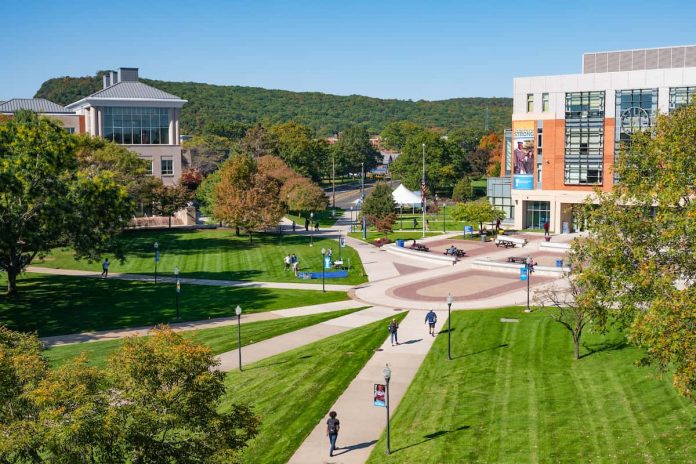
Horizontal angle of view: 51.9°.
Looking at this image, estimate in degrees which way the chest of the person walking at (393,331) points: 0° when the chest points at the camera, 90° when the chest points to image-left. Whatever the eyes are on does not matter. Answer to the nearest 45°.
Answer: approximately 0°

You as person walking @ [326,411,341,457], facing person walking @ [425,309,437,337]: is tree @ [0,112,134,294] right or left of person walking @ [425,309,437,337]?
left

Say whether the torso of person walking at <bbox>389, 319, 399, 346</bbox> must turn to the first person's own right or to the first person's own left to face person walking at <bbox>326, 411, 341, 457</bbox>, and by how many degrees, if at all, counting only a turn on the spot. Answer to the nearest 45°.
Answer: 0° — they already face them

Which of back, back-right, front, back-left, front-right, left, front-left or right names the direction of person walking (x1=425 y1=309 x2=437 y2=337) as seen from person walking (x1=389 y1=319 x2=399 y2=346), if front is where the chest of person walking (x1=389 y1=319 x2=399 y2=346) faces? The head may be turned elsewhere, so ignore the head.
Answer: back-left

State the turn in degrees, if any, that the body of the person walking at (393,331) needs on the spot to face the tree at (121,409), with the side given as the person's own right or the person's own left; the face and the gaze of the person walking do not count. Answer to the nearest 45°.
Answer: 0° — they already face it

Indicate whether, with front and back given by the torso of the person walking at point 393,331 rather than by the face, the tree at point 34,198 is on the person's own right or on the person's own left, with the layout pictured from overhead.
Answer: on the person's own right
